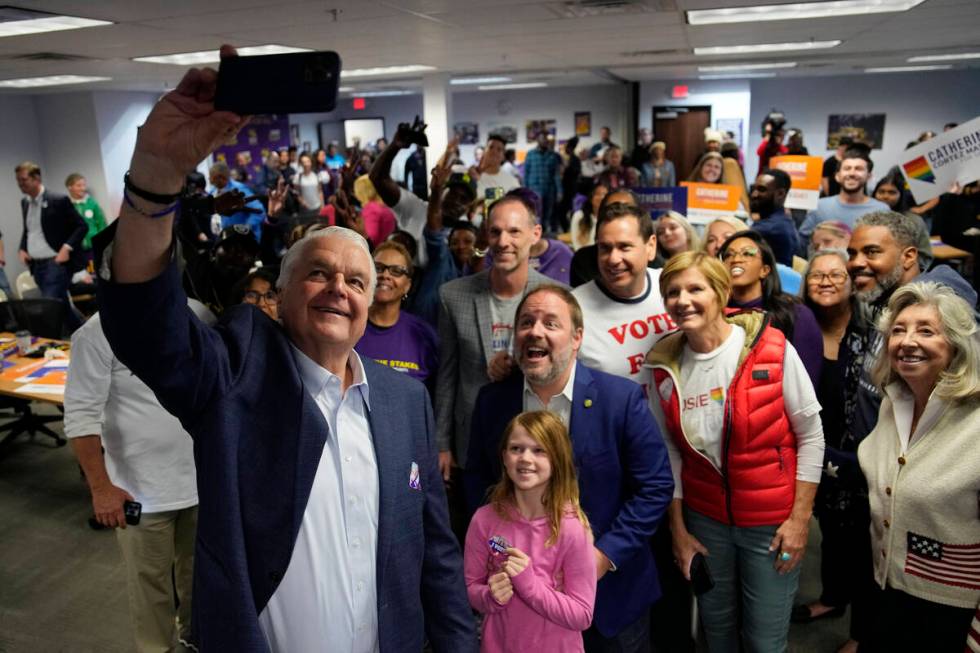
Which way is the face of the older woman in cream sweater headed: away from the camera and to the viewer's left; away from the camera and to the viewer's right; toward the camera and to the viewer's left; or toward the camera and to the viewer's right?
toward the camera and to the viewer's left

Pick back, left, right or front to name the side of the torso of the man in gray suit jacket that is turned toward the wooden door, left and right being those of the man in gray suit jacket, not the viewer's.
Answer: back

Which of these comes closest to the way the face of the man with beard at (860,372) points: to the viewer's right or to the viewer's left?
to the viewer's left

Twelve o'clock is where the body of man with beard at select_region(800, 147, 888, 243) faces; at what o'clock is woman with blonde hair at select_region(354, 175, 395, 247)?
The woman with blonde hair is roughly at 2 o'clock from the man with beard.

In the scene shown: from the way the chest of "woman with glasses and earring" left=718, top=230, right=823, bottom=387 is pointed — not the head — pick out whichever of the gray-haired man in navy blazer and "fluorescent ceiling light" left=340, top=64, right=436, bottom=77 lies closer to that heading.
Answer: the gray-haired man in navy blazer

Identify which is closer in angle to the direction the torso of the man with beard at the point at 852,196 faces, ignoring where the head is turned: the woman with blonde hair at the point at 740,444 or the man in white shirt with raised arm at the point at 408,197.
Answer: the woman with blonde hair
